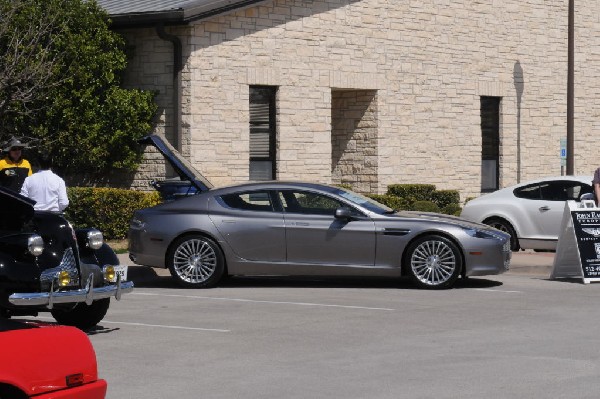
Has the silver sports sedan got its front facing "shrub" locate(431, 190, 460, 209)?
no

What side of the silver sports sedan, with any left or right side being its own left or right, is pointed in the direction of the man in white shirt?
back

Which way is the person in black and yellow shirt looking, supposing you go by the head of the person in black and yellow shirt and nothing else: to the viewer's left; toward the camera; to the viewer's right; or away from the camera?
toward the camera

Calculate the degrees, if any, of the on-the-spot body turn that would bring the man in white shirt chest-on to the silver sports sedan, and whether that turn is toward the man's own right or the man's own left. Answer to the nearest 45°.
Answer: approximately 90° to the man's own right

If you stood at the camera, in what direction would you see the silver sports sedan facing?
facing to the right of the viewer

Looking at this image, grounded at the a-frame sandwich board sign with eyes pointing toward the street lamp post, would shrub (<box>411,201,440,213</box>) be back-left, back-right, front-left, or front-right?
front-left

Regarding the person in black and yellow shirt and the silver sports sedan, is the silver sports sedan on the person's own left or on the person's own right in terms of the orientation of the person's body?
on the person's own left

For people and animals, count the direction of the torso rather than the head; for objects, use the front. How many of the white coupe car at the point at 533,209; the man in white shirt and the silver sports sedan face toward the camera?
0

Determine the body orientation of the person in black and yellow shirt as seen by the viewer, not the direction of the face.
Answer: toward the camera

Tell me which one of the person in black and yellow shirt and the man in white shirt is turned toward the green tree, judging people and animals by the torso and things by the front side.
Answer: the man in white shirt

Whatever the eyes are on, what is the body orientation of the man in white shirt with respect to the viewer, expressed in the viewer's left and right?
facing away from the viewer

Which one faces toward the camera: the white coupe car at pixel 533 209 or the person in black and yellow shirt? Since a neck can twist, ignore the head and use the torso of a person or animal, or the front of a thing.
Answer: the person in black and yellow shirt

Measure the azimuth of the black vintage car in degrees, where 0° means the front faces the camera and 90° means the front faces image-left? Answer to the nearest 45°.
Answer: approximately 315°

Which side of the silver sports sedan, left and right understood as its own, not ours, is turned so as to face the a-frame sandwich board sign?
front

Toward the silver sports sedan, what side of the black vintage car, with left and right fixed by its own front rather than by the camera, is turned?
left
